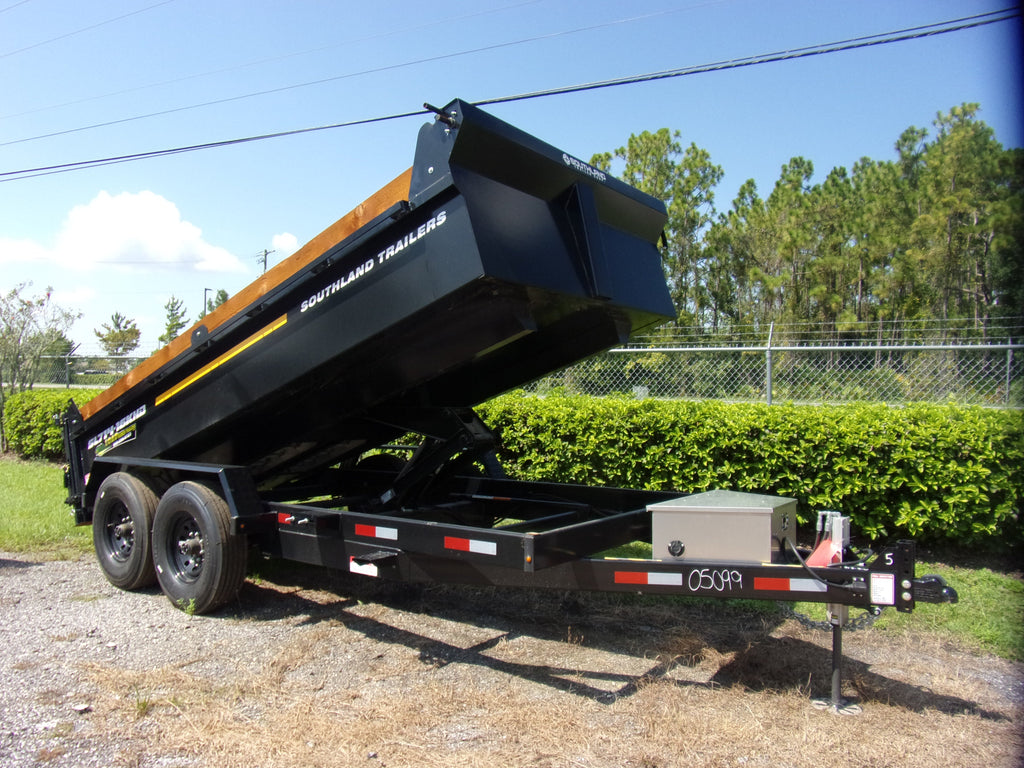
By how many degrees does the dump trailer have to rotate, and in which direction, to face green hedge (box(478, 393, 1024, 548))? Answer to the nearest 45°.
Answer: approximately 90° to its left

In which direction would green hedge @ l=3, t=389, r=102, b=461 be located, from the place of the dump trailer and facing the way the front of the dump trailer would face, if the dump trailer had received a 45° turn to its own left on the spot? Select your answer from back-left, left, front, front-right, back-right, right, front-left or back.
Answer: back-left

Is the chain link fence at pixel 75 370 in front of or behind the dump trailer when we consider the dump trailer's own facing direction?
behind

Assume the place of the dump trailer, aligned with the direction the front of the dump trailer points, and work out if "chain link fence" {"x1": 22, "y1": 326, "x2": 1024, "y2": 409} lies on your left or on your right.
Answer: on your left

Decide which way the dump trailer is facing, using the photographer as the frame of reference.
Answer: facing the viewer and to the right of the viewer

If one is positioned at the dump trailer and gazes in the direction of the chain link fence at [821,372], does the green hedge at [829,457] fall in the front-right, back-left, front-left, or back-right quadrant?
front-right
